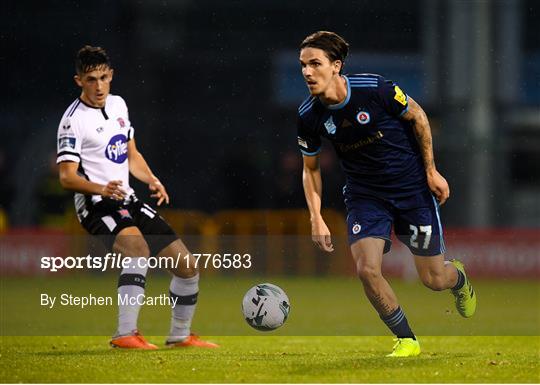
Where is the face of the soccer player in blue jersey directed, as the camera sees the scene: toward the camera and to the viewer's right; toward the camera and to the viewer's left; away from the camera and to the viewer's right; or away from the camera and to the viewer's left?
toward the camera and to the viewer's left

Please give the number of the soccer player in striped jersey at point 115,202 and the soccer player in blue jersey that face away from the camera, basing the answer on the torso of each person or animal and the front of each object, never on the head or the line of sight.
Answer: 0

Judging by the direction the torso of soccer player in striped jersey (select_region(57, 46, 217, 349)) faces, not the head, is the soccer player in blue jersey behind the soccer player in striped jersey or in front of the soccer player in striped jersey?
in front

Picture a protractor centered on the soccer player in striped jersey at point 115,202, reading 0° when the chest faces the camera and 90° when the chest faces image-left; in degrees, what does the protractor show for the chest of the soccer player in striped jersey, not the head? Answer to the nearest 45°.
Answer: approximately 315°

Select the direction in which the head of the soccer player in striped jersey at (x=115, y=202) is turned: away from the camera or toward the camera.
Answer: toward the camera

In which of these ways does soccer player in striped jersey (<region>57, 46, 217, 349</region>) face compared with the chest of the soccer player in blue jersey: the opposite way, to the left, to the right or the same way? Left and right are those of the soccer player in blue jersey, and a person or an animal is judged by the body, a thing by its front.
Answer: to the left

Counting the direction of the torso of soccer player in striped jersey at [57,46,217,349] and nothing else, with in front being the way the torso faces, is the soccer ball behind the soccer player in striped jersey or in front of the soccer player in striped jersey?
in front

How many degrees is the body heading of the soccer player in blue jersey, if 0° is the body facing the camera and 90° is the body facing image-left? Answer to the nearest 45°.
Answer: approximately 45°

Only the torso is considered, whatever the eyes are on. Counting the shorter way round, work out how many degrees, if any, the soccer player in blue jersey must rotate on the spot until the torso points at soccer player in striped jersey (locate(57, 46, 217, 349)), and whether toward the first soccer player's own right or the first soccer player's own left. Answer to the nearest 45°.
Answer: approximately 45° to the first soccer player's own right
